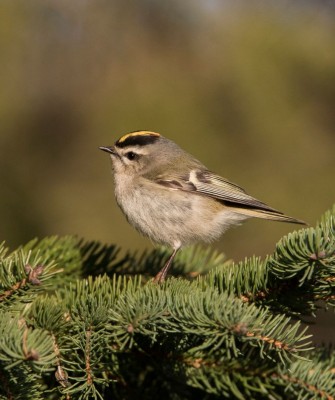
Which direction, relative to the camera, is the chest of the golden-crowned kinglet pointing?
to the viewer's left
